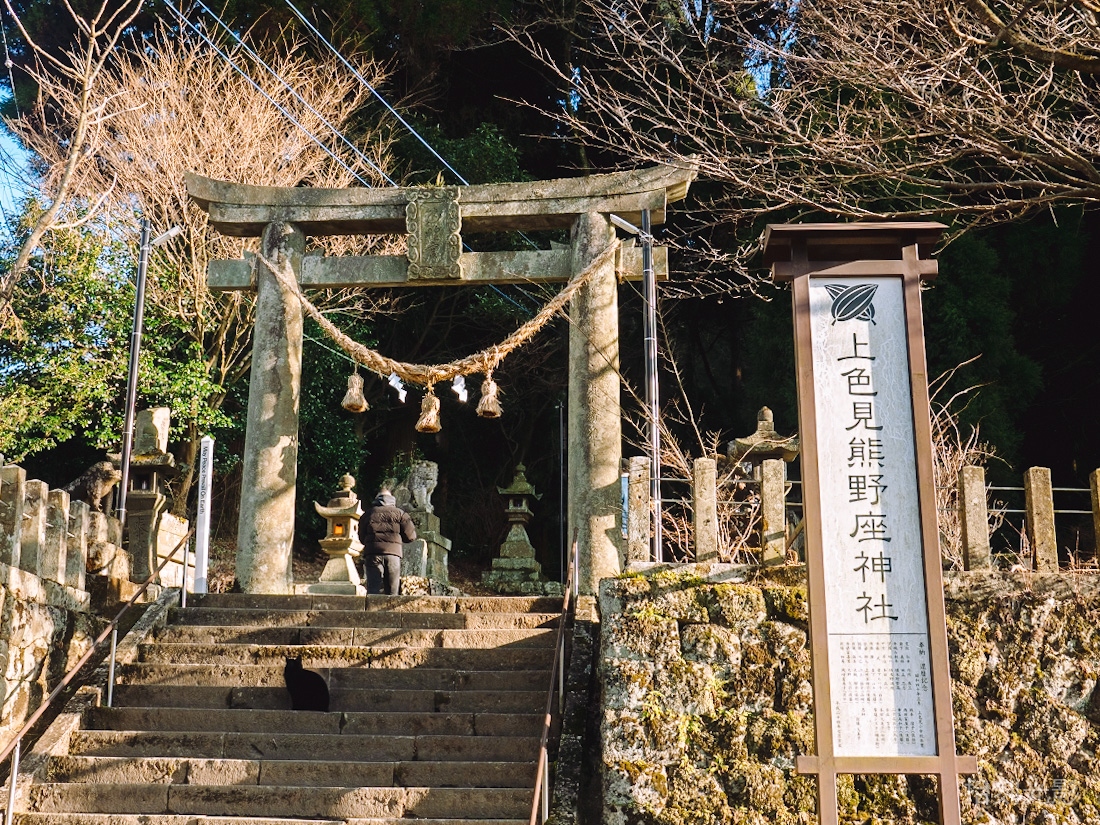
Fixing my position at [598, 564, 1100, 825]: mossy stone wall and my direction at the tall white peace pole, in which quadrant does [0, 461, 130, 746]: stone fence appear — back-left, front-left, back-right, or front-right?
front-left

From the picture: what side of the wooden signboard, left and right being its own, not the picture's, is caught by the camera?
front

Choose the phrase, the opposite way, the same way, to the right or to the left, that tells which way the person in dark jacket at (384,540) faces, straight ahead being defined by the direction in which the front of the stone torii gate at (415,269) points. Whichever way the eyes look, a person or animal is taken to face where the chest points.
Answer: the opposite way

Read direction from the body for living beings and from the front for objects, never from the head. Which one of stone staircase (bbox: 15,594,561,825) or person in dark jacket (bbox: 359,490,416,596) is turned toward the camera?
the stone staircase

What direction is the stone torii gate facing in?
toward the camera

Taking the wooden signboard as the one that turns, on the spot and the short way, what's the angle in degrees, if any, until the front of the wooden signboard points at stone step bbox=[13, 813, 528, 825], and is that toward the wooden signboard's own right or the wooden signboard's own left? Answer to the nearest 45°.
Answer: approximately 90° to the wooden signboard's own right

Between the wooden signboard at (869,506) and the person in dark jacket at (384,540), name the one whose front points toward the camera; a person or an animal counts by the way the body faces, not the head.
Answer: the wooden signboard

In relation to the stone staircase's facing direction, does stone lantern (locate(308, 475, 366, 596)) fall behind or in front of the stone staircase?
behind

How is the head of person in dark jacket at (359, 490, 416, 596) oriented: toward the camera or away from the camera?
away from the camera

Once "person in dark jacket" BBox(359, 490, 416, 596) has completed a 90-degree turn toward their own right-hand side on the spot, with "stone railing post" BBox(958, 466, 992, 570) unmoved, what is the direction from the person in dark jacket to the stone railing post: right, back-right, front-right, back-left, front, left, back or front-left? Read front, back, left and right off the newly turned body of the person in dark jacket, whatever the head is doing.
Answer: front-right

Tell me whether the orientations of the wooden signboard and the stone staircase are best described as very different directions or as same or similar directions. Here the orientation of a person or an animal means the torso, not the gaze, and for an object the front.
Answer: same or similar directions

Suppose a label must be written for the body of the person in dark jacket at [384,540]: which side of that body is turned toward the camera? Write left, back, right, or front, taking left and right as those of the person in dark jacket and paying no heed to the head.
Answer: back

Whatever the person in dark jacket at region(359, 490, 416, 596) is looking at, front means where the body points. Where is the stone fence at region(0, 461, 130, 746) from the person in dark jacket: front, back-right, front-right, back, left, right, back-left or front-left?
back-left

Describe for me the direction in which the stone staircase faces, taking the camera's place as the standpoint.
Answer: facing the viewer

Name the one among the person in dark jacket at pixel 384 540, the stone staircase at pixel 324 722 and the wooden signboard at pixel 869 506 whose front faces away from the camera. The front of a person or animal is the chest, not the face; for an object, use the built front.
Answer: the person in dark jacket

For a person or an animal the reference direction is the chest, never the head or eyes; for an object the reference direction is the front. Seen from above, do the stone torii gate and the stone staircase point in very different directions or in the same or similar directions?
same or similar directions

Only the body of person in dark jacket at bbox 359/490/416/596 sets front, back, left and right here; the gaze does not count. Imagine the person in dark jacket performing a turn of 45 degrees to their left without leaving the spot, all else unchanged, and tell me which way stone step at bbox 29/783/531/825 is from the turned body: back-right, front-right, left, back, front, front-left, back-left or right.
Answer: back-left

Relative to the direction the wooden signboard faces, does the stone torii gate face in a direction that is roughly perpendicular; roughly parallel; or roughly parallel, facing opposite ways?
roughly parallel
